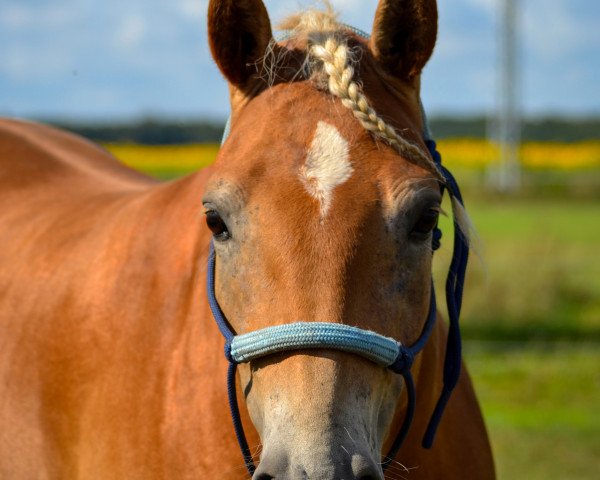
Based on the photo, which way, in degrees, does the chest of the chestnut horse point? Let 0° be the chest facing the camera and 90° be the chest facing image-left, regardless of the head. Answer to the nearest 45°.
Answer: approximately 315°

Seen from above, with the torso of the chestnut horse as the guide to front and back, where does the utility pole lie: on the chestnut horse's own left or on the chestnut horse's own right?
on the chestnut horse's own left
